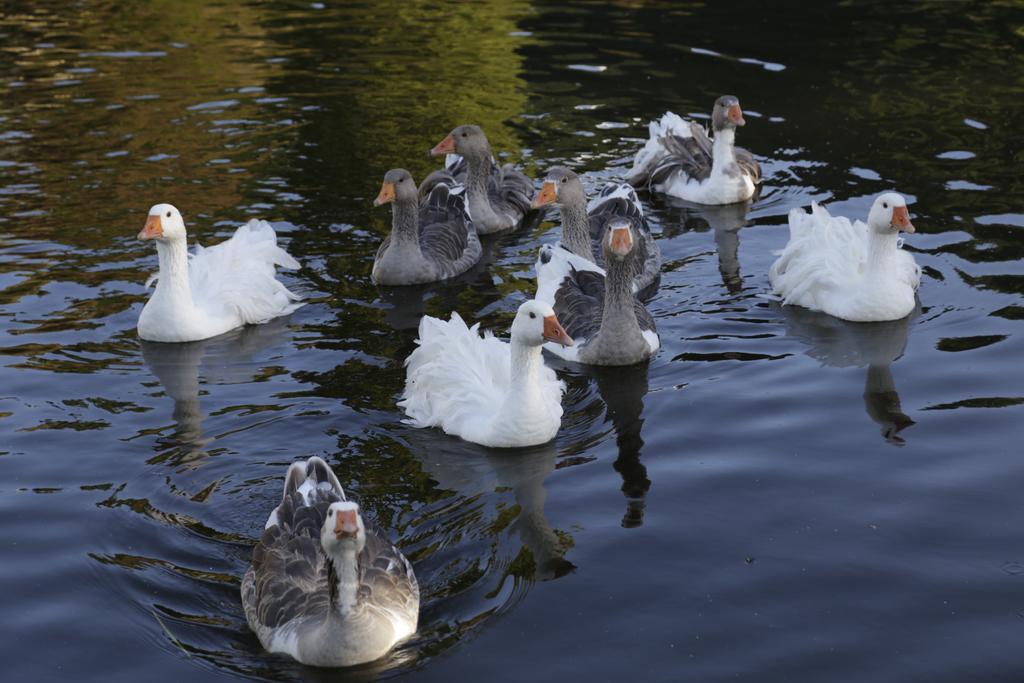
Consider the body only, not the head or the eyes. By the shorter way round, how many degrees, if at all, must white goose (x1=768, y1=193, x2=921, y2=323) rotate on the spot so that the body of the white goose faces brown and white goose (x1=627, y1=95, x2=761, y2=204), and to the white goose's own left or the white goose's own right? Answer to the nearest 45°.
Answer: approximately 180°

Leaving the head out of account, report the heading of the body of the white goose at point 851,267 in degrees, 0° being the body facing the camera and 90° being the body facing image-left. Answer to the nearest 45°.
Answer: approximately 315°

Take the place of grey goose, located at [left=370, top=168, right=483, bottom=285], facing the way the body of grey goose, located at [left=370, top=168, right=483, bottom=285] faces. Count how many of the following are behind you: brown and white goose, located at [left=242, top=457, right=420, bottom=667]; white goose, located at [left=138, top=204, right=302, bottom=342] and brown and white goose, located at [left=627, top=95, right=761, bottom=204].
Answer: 1

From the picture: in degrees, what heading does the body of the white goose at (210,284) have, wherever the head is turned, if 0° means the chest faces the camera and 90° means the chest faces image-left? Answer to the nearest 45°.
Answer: approximately 45°

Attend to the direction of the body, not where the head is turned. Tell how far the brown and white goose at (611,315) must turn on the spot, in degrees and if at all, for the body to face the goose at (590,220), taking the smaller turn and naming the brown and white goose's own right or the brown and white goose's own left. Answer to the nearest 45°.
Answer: approximately 135° to the brown and white goose's own left

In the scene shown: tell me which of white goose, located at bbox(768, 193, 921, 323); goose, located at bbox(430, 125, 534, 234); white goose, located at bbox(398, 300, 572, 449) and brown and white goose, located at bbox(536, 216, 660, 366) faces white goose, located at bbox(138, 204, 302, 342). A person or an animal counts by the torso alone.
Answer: the goose

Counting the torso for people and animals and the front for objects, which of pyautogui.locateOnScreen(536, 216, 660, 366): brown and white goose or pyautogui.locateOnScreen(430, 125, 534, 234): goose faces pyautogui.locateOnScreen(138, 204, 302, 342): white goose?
the goose

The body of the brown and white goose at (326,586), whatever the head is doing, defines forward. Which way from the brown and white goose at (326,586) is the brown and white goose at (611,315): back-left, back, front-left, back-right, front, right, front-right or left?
back-left

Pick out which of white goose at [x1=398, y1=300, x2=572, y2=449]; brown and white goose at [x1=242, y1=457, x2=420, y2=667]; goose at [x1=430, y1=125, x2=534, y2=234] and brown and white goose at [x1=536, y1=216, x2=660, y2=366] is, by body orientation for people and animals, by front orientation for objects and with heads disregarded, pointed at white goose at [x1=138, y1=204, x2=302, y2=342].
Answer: the goose

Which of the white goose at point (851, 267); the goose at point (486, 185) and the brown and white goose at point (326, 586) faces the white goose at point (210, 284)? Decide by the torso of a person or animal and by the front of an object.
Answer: the goose

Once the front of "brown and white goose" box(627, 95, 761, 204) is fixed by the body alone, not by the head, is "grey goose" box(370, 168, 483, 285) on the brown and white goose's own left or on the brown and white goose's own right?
on the brown and white goose's own right

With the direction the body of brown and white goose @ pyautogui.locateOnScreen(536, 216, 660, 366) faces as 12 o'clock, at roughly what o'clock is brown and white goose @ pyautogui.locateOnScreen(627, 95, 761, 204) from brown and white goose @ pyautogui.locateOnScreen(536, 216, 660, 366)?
brown and white goose @ pyautogui.locateOnScreen(627, 95, 761, 204) is roughly at 8 o'clock from brown and white goose @ pyautogui.locateOnScreen(536, 216, 660, 366).

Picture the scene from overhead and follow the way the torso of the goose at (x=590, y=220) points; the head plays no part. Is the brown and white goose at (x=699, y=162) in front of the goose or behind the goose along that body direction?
behind

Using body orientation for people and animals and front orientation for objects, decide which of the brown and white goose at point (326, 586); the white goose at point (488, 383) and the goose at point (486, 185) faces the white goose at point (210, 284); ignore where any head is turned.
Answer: the goose

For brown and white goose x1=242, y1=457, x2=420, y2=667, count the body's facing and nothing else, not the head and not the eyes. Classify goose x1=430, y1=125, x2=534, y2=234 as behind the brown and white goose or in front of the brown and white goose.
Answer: behind

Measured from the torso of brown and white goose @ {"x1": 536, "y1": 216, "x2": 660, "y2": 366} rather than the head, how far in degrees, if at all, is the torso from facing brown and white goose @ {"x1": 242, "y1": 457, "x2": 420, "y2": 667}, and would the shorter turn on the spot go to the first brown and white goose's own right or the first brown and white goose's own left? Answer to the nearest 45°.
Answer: approximately 45° to the first brown and white goose's own right

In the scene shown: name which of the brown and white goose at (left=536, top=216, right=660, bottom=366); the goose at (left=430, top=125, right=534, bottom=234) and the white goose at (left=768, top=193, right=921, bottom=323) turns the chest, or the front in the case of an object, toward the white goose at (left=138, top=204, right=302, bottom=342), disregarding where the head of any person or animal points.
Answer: the goose
